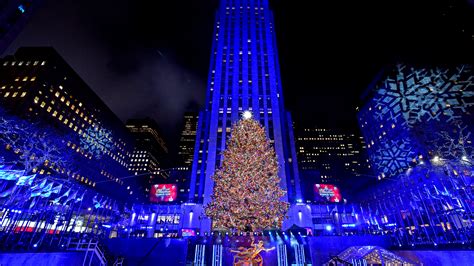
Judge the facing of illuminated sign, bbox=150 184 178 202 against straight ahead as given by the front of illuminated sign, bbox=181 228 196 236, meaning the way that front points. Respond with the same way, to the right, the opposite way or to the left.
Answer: the same way

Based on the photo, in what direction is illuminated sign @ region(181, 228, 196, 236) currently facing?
toward the camera

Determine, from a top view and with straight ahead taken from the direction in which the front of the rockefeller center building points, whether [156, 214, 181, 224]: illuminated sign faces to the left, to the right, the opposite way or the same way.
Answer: the same way

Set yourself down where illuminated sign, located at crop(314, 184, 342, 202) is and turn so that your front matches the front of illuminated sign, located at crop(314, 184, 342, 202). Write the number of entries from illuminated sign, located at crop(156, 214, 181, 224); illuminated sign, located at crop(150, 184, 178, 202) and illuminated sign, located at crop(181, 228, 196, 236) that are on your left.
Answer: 0

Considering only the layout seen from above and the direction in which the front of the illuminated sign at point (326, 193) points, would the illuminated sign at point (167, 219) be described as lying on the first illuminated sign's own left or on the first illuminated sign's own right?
on the first illuminated sign's own right

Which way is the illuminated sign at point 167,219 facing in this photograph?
toward the camera

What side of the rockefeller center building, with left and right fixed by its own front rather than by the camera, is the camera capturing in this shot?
front

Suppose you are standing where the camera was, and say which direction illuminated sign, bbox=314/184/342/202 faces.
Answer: facing the viewer

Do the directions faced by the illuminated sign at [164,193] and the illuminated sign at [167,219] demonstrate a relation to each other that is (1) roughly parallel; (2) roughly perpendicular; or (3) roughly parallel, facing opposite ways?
roughly parallel

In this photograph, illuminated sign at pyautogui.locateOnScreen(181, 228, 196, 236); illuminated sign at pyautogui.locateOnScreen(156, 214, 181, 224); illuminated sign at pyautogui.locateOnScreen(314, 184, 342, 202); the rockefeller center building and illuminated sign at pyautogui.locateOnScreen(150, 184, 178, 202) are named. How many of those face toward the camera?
5
